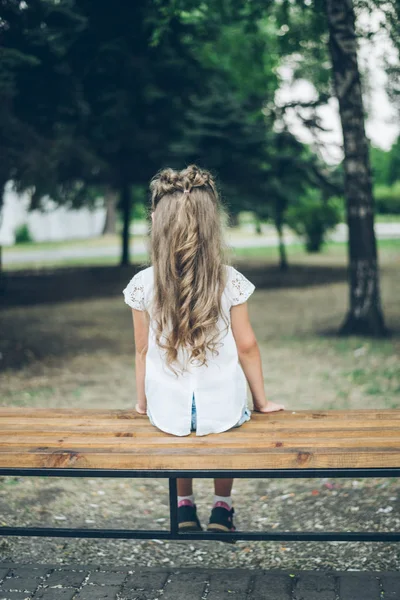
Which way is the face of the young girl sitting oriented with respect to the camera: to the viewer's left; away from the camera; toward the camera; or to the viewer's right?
away from the camera

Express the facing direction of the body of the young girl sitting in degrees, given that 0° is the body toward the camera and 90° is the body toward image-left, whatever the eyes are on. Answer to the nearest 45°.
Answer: approximately 180°

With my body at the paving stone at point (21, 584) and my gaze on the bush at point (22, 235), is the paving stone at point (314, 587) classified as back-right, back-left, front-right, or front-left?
back-right
